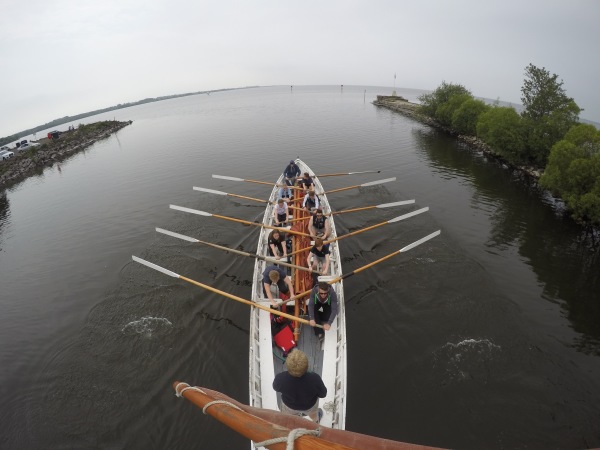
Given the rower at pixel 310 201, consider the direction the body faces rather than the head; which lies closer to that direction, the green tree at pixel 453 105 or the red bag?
the red bag

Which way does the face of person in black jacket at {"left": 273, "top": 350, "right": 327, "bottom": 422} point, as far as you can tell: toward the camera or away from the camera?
away from the camera

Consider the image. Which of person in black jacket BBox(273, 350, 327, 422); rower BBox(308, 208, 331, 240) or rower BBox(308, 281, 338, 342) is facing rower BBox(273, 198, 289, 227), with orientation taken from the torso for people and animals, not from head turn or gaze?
the person in black jacket

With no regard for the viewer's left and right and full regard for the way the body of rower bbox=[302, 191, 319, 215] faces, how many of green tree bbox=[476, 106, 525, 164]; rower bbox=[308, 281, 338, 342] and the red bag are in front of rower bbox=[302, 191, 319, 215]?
2

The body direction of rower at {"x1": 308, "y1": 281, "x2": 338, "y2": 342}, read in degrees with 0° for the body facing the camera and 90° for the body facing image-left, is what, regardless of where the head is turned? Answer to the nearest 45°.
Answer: approximately 0°

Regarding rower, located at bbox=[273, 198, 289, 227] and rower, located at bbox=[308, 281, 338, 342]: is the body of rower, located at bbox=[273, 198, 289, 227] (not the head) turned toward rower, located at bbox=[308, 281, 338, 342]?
yes

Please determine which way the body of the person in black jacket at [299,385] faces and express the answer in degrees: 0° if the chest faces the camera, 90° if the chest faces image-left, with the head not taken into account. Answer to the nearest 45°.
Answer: approximately 180°

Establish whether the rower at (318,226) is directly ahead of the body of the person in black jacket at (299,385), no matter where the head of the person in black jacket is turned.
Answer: yes

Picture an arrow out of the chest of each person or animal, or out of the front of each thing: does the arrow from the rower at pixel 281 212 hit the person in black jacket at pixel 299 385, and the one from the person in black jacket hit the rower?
yes

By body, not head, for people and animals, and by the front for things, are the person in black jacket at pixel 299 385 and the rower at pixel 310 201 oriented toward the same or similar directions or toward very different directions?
very different directions

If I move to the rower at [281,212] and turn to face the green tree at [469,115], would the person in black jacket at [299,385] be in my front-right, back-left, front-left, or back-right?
back-right

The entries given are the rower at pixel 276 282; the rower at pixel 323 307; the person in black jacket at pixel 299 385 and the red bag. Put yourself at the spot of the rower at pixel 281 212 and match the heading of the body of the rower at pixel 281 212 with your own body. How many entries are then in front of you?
4
